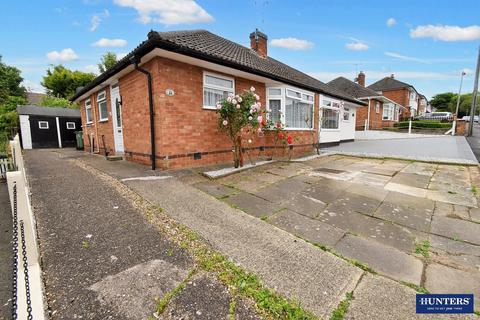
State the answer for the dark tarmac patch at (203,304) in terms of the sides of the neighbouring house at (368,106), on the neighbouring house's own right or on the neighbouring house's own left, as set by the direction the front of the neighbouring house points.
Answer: on the neighbouring house's own right

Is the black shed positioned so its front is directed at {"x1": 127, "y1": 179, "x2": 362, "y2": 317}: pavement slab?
yes

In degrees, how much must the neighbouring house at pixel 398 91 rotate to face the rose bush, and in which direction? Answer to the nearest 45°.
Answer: approximately 45° to its right

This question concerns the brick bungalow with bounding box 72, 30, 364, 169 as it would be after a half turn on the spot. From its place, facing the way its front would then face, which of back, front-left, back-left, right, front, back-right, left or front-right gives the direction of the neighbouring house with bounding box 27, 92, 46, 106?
front

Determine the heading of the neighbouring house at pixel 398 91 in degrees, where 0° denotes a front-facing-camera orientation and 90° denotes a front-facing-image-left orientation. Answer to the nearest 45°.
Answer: approximately 315°

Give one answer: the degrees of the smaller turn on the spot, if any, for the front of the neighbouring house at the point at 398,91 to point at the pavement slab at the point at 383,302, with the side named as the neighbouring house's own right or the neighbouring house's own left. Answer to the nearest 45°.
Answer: approximately 45° to the neighbouring house's own right
